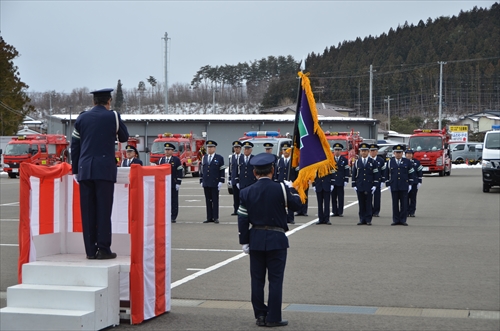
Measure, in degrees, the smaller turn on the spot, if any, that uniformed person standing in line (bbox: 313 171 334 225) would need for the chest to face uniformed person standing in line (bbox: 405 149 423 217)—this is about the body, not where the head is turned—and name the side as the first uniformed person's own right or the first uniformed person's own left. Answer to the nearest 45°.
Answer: approximately 135° to the first uniformed person's own left

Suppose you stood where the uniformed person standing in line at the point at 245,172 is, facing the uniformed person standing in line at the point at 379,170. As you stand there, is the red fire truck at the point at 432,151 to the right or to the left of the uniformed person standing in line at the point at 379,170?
left

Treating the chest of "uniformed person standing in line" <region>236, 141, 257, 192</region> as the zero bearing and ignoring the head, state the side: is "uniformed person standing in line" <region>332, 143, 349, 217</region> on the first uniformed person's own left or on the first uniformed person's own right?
on the first uniformed person's own left

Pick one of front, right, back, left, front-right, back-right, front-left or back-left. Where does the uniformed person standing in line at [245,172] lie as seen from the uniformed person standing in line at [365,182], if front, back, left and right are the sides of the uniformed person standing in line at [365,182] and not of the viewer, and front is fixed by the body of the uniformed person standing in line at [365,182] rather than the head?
right

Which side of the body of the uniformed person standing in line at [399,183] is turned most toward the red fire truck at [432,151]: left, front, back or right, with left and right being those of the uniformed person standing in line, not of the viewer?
back

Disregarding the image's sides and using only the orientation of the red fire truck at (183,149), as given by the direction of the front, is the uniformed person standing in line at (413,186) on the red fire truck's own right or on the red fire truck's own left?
on the red fire truck's own left

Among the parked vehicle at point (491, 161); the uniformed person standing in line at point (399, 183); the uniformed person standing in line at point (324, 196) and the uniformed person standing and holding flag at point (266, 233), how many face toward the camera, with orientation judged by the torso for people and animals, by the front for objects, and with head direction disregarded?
3

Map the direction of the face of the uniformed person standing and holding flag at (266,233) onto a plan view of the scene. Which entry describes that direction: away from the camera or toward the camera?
away from the camera

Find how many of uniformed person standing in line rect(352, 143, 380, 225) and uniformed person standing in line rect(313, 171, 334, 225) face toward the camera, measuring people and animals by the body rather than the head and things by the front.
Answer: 2

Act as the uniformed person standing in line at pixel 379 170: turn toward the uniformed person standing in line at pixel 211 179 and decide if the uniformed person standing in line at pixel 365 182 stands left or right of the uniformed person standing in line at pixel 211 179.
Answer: left

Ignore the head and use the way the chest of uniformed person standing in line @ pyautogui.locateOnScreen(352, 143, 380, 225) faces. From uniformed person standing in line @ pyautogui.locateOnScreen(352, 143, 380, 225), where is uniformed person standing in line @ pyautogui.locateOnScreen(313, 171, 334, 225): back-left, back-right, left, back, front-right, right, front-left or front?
right
